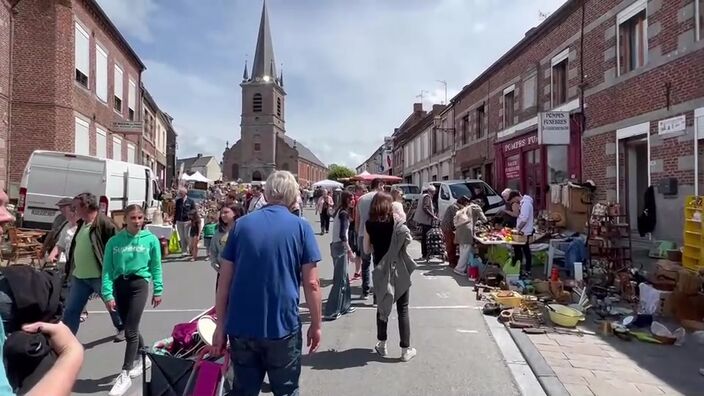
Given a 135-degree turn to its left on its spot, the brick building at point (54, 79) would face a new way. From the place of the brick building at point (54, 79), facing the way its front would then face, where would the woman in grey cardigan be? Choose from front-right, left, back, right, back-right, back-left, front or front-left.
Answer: back

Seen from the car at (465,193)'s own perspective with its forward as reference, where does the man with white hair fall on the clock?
The man with white hair is roughly at 2 o'clock from the car.

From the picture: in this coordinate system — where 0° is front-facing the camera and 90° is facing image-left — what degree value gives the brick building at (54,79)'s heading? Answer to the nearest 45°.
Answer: approximately 315°

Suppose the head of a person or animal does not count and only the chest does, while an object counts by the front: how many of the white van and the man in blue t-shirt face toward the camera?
0

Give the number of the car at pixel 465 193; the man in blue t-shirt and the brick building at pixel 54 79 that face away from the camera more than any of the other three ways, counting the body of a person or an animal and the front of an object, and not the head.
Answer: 1

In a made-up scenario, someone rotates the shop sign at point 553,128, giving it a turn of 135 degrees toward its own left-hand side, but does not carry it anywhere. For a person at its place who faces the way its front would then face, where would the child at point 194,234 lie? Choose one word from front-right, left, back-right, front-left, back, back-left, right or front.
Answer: back

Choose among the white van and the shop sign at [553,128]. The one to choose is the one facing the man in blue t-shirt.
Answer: the shop sign

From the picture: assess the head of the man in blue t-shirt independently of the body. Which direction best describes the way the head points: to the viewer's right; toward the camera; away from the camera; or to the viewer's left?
away from the camera

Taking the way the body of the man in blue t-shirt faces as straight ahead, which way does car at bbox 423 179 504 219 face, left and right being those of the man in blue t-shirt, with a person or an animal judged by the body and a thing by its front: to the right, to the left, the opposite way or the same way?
the opposite way

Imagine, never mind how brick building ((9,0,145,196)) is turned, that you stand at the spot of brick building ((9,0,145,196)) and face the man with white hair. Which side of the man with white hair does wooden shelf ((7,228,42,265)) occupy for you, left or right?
right

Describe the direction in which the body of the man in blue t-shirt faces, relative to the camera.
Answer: away from the camera

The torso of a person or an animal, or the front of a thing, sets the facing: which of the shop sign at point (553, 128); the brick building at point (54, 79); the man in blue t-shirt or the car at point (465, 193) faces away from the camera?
the man in blue t-shirt

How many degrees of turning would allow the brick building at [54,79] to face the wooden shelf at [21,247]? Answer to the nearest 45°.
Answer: approximately 45° to its right

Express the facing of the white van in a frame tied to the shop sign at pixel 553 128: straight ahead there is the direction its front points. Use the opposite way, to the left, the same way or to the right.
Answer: the opposite way
